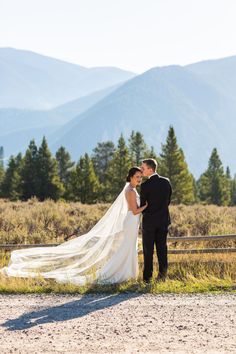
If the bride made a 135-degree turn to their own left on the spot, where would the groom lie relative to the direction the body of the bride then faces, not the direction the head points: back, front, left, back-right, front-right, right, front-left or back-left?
back

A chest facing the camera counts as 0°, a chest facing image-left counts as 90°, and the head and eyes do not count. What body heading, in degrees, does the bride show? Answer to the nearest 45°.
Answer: approximately 270°
